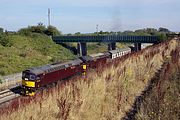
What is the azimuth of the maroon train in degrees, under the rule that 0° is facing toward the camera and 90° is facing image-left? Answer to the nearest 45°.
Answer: approximately 45°
